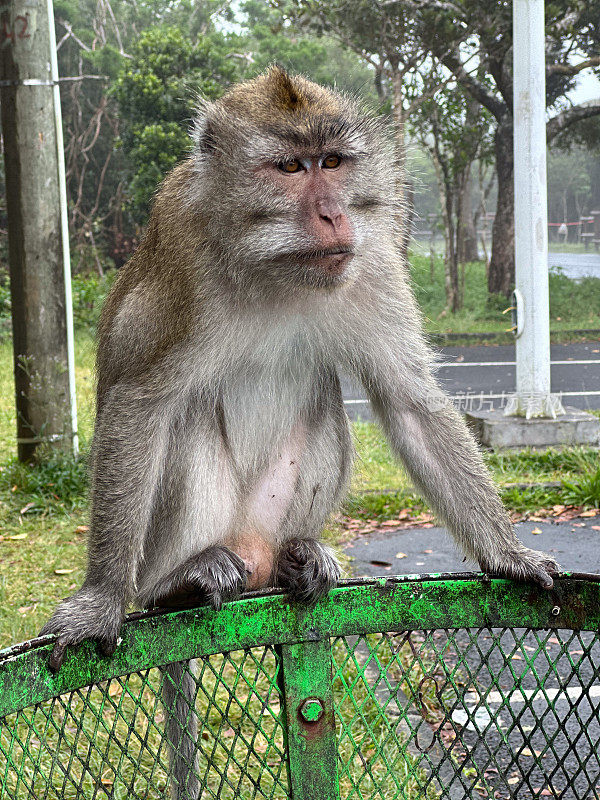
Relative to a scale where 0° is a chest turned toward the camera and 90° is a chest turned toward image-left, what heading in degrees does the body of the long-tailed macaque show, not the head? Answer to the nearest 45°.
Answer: approximately 315°

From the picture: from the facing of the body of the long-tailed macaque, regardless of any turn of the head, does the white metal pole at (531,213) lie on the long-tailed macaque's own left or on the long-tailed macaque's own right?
on the long-tailed macaque's own left

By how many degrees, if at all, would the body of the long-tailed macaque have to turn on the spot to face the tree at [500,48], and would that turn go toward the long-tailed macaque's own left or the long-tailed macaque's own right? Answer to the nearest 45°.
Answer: approximately 135° to the long-tailed macaque's own left

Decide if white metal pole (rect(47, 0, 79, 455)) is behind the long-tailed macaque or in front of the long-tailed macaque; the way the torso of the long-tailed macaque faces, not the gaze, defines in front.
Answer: behind

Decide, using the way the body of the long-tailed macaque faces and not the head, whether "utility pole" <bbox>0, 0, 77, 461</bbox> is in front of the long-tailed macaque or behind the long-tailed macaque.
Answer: behind

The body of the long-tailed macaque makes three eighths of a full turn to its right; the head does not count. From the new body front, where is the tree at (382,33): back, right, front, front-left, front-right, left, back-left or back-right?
right
